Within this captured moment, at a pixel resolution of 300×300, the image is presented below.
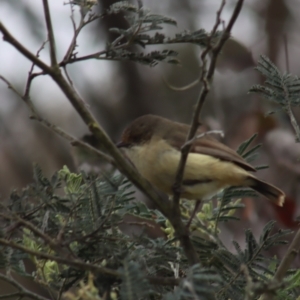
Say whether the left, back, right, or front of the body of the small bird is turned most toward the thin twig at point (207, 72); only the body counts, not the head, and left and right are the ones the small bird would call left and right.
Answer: left

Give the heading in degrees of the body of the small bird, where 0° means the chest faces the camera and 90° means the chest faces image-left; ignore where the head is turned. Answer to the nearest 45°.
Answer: approximately 90°

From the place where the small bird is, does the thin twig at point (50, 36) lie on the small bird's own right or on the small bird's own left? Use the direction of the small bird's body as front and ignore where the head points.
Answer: on the small bird's own left

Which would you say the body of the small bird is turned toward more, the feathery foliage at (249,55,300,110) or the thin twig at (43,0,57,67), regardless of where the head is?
the thin twig
